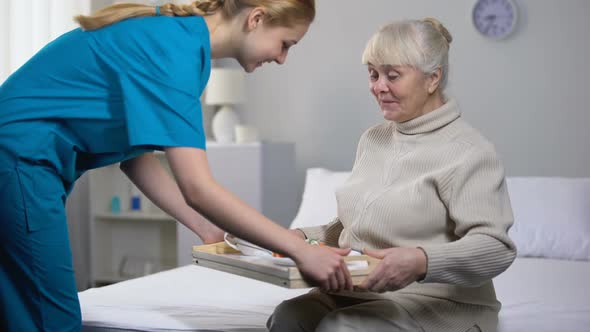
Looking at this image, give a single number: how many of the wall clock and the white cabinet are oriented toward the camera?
2

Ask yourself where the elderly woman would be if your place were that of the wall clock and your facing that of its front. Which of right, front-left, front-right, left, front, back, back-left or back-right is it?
front

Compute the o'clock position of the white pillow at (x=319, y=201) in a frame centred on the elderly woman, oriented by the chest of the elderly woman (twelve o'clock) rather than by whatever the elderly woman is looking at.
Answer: The white pillow is roughly at 4 o'clock from the elderly woman.

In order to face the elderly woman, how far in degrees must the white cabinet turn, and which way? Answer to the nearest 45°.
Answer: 0° — it already faces them

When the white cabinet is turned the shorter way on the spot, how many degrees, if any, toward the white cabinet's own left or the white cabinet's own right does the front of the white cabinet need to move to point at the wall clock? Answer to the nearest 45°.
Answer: approximately 45° to the white cabinet's own left

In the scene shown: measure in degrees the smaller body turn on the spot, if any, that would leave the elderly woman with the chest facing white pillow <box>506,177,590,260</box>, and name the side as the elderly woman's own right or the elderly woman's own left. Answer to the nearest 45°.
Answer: approximately 180°

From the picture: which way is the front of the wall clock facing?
toward the camera

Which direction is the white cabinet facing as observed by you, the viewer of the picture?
facing the viewer

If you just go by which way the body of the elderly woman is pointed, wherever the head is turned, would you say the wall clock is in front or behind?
behind

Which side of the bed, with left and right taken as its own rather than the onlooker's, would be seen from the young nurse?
front

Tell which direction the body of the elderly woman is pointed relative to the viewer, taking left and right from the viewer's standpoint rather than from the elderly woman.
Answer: facing the viewer and to the left of the viewer
